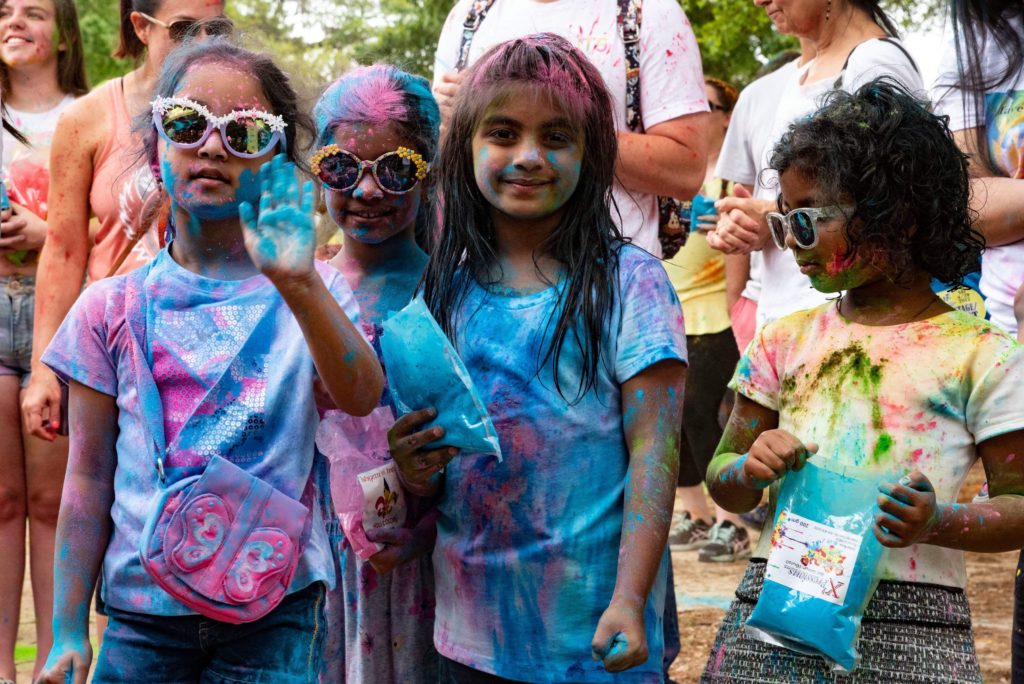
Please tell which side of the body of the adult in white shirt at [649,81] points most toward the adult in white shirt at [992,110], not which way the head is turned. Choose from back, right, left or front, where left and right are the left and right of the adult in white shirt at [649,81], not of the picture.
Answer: left

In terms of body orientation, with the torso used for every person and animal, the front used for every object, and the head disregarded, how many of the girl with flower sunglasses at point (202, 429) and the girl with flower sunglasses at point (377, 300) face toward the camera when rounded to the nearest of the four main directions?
2

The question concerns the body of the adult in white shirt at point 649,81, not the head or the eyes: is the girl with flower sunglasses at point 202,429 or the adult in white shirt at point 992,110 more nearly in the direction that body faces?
the girl with flower sunglasses

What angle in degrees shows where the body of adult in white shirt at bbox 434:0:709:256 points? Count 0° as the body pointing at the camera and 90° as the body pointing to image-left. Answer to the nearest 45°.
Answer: approximately 0°

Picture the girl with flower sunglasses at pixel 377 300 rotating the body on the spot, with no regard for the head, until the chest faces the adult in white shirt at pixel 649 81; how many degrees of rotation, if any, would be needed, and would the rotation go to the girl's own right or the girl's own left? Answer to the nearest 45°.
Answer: approximately 135° to the girl's own left
